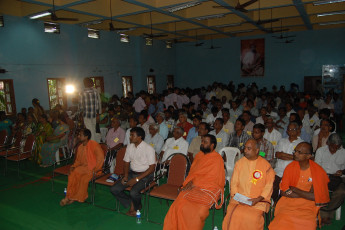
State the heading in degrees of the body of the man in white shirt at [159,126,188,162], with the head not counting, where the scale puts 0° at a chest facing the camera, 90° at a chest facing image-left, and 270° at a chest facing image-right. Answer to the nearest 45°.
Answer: approximately 45°

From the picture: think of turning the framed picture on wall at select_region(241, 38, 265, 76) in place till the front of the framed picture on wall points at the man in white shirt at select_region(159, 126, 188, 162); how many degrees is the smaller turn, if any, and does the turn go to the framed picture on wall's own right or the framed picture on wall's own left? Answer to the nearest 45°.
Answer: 0° — it already faces them

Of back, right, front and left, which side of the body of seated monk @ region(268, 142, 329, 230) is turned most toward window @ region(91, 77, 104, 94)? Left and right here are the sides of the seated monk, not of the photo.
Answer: right

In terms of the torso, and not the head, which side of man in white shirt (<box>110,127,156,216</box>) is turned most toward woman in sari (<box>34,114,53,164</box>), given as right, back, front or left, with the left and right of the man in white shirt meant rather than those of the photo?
right

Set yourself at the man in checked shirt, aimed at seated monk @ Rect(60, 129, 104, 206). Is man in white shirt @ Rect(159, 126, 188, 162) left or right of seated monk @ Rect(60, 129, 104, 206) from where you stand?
left

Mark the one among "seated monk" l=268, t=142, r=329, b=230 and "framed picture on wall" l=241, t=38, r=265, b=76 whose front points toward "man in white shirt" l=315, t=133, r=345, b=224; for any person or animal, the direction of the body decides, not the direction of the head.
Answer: the framed picture on wall
